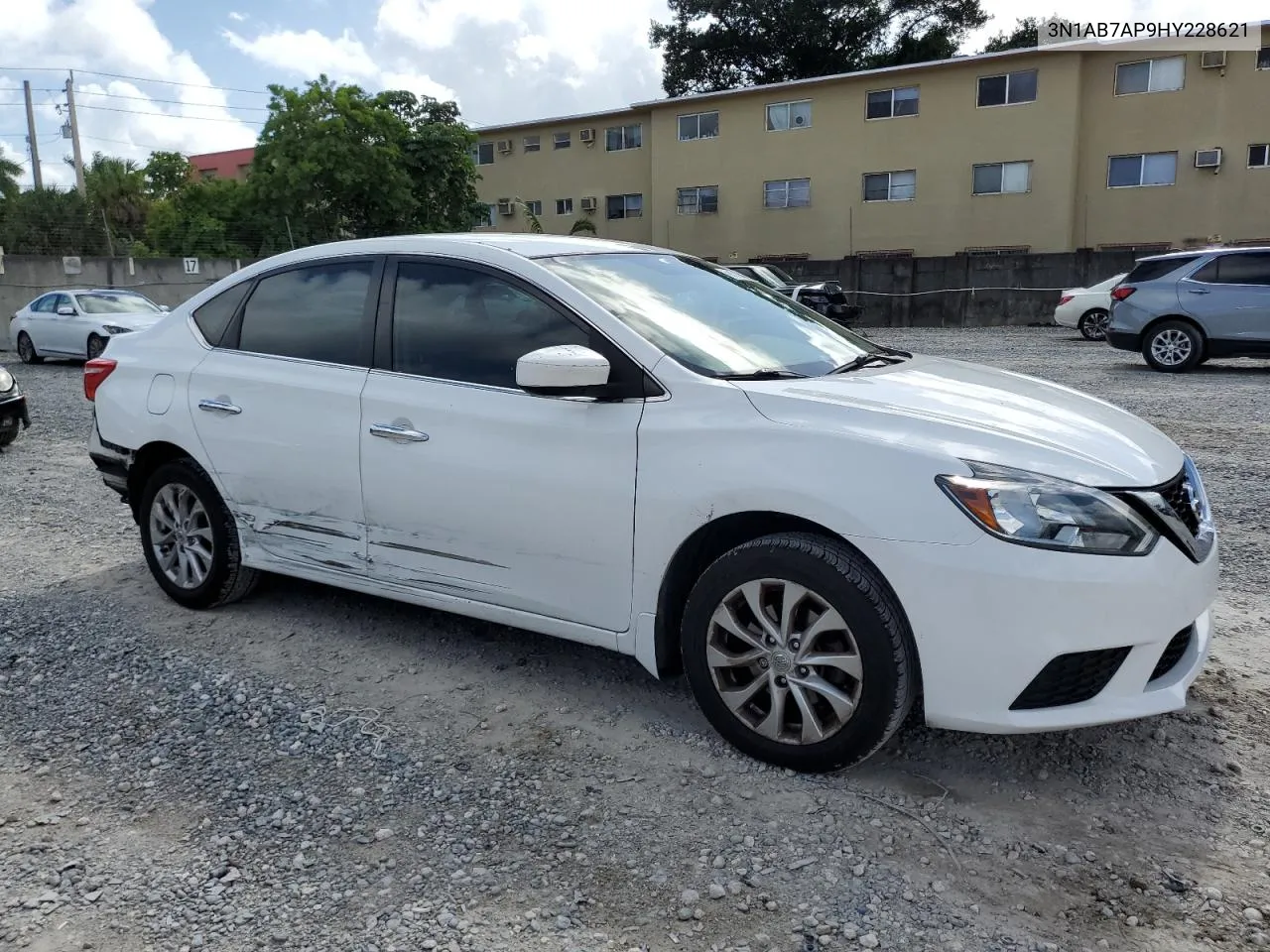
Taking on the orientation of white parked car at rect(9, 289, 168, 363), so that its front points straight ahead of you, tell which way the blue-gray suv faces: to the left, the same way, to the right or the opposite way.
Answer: the same way

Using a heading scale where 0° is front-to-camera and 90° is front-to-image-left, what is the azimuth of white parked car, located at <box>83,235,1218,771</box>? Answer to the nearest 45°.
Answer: approximately 315°

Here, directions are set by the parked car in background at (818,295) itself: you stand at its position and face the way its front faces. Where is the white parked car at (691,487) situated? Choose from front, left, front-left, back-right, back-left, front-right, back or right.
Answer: front-right

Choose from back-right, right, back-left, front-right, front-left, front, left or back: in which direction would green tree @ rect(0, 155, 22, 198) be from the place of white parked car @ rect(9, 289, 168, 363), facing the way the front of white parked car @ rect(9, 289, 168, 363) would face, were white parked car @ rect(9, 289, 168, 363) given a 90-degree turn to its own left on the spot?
front-left

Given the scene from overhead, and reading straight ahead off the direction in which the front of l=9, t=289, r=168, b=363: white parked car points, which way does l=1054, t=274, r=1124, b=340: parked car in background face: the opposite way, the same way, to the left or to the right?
the same way

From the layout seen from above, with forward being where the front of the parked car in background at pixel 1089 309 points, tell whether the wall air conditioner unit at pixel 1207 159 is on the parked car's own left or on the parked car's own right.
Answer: on the parked car's own left

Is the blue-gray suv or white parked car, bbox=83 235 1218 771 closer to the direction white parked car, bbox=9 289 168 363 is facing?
the blue-gray suv

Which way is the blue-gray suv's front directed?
to the viewer's right

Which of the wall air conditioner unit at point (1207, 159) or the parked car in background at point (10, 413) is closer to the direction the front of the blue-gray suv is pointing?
the wall air conditioner unit

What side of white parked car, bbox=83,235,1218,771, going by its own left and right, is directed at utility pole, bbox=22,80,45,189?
back

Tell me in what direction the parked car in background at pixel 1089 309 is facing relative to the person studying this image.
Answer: facing to the right of the viewer

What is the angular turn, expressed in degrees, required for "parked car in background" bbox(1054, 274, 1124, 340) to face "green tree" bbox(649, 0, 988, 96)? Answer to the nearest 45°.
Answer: approximately 135° to its left

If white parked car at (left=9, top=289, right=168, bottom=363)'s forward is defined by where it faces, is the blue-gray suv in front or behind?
in front

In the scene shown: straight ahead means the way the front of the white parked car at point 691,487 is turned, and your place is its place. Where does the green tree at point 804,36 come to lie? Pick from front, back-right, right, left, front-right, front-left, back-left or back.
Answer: back-left
